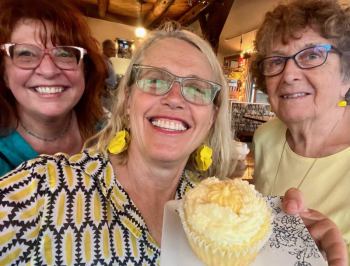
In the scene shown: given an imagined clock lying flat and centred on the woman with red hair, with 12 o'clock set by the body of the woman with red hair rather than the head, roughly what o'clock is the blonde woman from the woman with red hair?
The blonde woman is roughly at 11 o'clock from the woman with red hair.

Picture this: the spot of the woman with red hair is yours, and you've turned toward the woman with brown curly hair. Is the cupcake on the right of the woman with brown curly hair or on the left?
right

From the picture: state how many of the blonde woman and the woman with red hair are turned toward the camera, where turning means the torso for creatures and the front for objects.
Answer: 2

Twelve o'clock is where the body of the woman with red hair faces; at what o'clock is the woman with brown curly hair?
The woman with brown curly hair is roughly at 10 o'clock from the woman with red hair.

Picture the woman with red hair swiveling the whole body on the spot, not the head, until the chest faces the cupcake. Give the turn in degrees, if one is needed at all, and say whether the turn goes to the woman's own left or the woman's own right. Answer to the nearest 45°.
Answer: approximately 45° to the woman's own left

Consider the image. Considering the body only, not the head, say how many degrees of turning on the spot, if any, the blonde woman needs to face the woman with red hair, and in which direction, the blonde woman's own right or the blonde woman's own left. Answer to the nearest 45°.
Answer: approximately 135° to the blonde woman's own right

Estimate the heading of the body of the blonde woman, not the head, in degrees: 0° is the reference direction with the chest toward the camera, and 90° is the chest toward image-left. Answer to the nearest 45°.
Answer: approximately 0°
